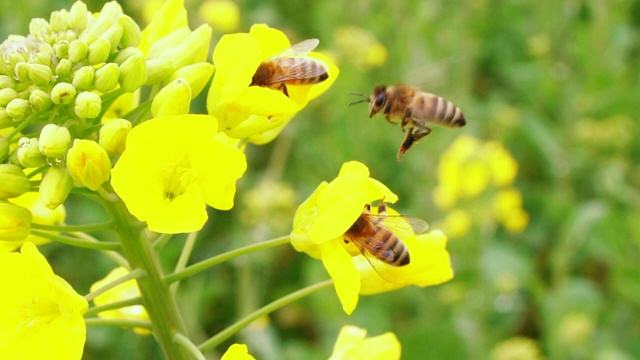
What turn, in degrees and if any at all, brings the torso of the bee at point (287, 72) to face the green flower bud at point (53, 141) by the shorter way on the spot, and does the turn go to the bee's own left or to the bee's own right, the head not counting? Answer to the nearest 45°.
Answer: approximately 45° to the bee's own left

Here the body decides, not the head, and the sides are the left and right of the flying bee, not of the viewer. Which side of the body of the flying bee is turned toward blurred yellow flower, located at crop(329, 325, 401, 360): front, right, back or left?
left

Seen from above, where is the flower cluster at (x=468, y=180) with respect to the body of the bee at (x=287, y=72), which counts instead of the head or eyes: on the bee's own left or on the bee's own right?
on the bee's own right

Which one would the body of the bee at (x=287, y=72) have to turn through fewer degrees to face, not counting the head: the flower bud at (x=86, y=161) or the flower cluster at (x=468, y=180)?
the flower bud

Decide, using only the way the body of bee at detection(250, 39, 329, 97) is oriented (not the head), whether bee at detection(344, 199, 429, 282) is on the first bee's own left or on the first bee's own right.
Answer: on the first bee's own left

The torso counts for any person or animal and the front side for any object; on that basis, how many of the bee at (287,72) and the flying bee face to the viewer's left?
2

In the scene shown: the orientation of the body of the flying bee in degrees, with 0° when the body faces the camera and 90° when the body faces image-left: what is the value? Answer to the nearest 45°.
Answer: approximately 90°

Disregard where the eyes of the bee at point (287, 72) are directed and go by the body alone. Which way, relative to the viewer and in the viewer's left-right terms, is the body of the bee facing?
facing to the left of the viewer
